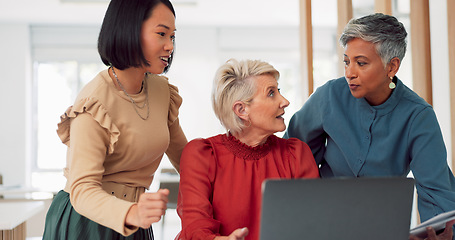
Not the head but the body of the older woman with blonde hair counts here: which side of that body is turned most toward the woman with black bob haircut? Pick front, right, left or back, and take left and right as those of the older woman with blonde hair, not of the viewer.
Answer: right

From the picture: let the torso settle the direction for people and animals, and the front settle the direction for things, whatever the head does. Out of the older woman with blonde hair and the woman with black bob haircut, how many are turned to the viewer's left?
0

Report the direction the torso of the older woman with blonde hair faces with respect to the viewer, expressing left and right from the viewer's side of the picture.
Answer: facing the viewer and to the right of the viewer

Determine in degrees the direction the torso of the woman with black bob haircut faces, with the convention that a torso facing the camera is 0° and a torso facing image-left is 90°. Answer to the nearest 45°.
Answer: approximately 315°

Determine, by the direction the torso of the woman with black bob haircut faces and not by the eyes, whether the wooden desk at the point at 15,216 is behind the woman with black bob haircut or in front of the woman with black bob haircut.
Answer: behind

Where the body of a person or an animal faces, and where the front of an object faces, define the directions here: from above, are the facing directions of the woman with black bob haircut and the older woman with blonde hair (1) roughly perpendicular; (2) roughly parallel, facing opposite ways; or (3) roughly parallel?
roughly parallel

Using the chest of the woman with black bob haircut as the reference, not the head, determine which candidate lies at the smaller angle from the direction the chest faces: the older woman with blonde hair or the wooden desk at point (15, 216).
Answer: the older woman with blonde hair
